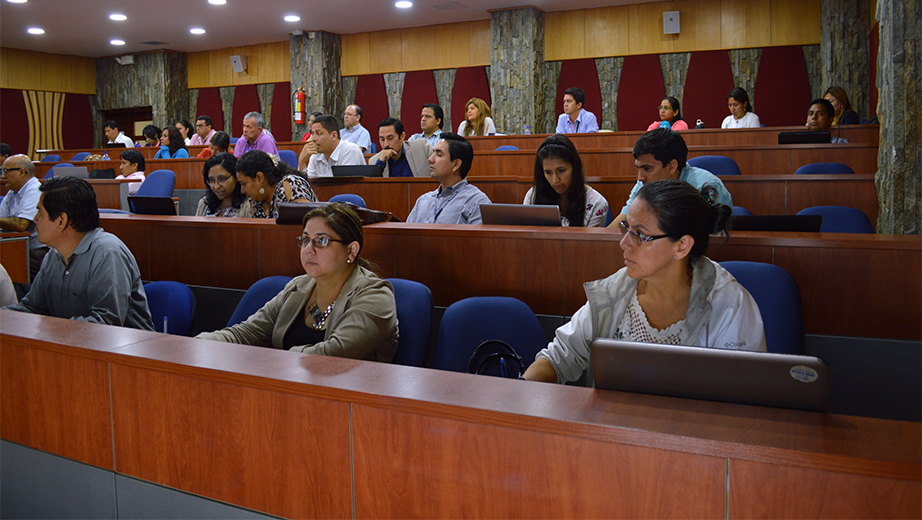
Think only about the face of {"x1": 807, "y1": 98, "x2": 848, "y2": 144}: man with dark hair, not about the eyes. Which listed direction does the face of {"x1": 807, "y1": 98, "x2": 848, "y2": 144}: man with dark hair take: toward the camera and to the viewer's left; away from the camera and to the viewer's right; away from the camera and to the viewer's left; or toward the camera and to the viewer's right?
toward the camera and to the viewer's left

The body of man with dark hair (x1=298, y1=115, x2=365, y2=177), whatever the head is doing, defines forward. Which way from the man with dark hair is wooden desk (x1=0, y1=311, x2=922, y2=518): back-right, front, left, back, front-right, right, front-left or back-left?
front-left

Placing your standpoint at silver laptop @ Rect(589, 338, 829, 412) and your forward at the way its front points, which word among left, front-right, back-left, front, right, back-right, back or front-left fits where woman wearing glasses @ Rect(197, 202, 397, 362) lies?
front-left

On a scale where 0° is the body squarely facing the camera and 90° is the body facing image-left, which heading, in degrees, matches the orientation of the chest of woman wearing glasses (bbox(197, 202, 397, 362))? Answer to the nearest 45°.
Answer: approximately 45°

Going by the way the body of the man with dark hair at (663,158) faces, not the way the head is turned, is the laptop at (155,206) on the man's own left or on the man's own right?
on the man's own right

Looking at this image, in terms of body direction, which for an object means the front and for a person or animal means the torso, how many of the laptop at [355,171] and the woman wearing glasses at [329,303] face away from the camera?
1

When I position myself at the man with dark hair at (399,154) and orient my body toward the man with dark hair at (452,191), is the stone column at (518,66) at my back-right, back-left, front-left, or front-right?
back-left

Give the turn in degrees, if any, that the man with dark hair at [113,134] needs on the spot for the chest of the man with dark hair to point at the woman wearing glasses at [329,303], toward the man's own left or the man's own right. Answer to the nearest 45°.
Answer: approximately 45° to the man's own left

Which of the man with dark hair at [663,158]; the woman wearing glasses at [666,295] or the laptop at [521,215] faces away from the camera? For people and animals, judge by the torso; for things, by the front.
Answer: the laptop

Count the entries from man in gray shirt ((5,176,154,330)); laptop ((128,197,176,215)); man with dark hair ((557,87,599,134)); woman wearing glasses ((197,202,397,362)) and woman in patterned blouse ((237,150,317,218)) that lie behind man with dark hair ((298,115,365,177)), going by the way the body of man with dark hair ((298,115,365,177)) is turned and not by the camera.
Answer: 1

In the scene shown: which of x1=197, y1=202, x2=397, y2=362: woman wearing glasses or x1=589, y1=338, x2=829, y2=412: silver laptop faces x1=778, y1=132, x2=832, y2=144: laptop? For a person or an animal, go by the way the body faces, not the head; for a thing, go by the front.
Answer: the silver laptop
